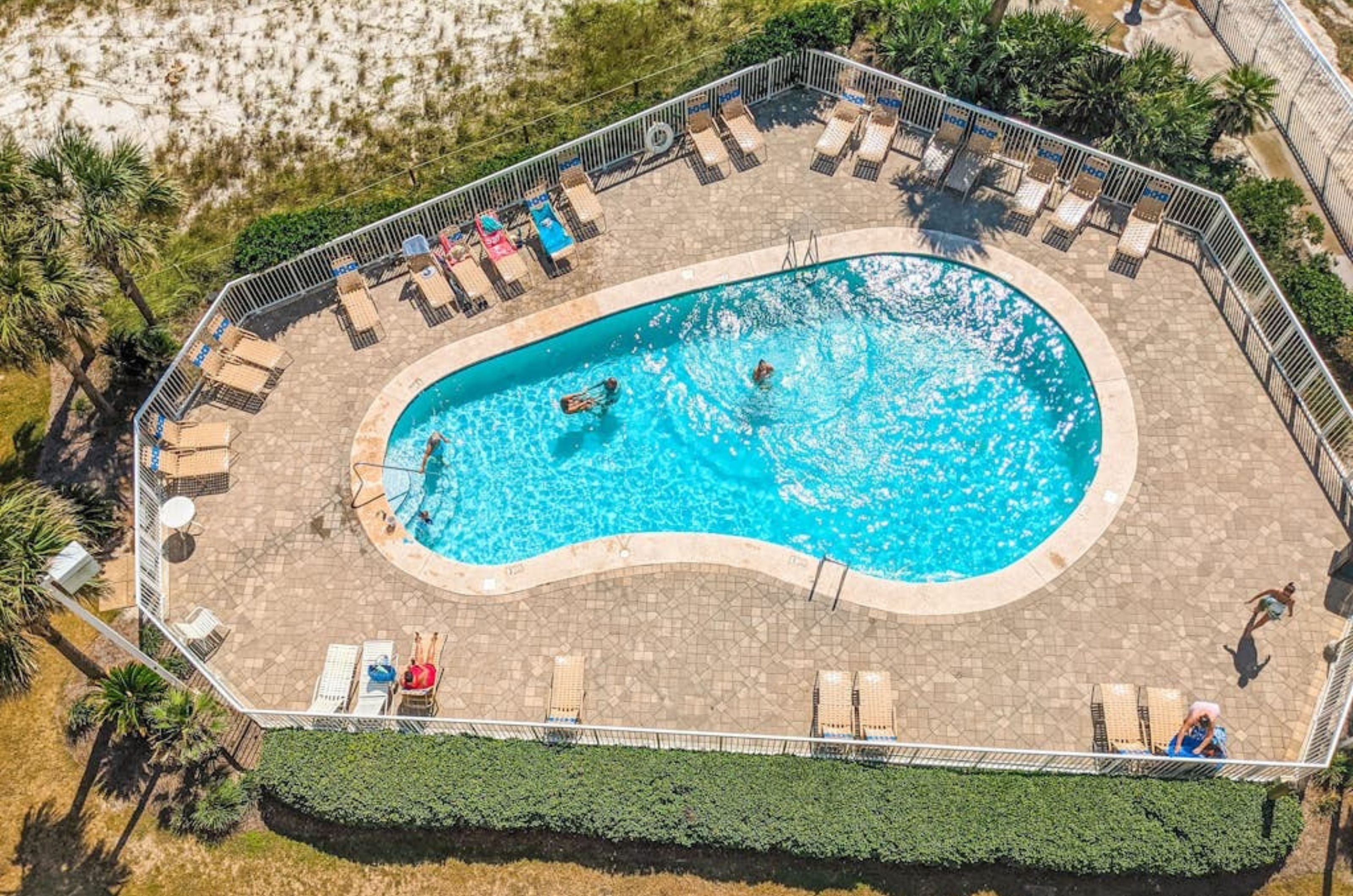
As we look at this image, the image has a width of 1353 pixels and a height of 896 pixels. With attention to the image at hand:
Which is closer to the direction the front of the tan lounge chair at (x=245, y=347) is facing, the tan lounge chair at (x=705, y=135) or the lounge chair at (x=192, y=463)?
the tan lounge chair

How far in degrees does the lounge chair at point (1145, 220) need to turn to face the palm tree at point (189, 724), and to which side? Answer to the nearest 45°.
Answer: approximately 45° to its right

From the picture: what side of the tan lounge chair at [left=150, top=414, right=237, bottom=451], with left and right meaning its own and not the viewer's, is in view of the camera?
right

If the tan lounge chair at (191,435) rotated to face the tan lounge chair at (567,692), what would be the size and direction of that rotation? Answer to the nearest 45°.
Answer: approximately 90° to its right

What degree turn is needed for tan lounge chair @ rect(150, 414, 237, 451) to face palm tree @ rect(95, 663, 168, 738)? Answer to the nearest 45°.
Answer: approximately 135° to its right

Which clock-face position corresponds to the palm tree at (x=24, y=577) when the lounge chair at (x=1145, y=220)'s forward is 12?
The palm tree is roughly at 1 o'clock from the lounge chair.

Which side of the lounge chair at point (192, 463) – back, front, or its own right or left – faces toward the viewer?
right
